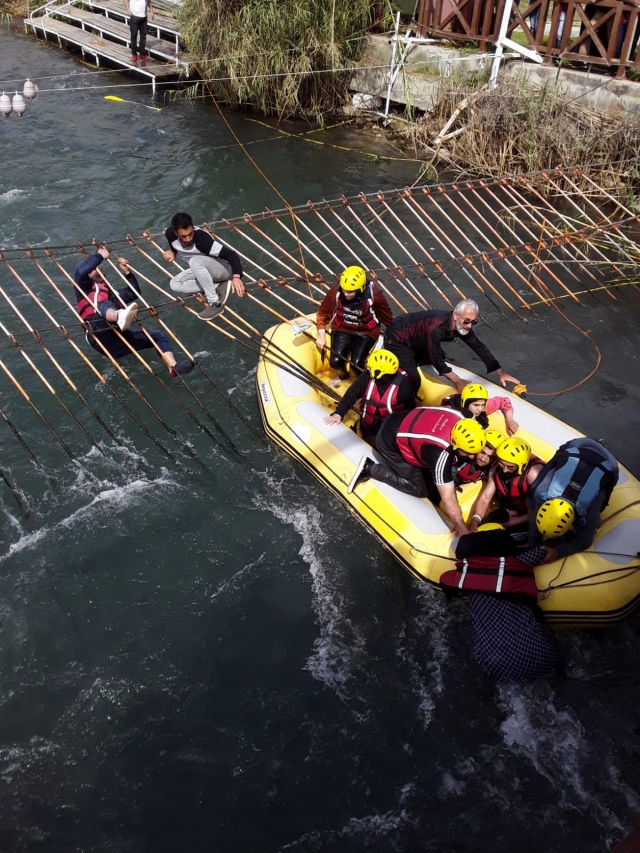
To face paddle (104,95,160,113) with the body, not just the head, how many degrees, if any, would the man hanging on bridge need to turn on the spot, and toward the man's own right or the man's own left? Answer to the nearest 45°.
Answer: approximately 135° to the man's own left

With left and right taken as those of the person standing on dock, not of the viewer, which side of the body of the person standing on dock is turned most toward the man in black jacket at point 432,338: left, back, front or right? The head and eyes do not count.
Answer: front

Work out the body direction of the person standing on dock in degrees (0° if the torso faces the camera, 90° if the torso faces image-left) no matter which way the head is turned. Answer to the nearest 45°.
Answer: approximately 0°

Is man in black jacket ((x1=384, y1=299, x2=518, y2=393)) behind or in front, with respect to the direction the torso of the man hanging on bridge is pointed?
in front

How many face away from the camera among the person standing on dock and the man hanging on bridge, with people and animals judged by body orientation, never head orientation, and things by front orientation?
0

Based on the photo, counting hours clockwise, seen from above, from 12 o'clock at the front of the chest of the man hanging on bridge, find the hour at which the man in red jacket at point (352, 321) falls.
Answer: The man in red jacket is roughly at 11 o'clock from the man hanging on bridge.

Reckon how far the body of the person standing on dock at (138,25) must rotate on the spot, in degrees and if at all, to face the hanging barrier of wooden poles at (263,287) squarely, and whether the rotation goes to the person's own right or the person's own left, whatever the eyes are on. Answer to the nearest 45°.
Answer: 0° — they already face it

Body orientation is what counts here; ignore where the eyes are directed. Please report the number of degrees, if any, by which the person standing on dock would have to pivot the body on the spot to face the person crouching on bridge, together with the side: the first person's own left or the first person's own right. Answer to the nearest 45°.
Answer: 0° — they already face them

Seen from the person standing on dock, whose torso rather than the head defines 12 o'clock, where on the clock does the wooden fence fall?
The wooden fence is roughly at 10 o'clock from the person standing on dock.

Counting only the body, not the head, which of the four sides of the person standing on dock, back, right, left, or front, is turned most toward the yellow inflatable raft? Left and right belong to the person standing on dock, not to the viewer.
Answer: front

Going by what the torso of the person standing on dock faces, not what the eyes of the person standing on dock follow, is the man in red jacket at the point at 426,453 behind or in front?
in front

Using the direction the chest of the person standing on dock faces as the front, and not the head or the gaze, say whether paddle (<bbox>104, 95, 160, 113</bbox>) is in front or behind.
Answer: in front

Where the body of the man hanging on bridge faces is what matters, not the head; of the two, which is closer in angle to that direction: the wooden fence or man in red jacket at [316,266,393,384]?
the man in red jacket
